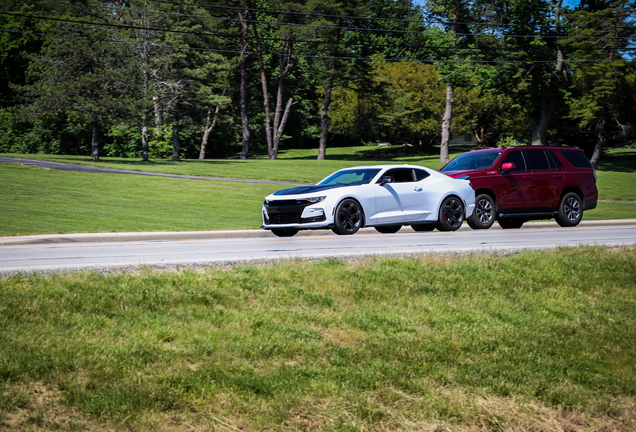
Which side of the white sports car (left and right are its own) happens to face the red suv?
back

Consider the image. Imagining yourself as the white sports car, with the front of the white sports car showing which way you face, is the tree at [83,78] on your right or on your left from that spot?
on your right

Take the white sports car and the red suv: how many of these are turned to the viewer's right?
0

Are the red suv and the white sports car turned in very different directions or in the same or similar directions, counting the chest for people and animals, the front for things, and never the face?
same or similar directions

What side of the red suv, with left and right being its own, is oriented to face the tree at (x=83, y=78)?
right

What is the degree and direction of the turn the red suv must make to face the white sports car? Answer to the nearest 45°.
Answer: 0° — it already faces it

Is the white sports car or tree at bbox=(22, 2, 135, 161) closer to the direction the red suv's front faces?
the white sports car

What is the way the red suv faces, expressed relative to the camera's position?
facing the viewer and to the left of the viewer
